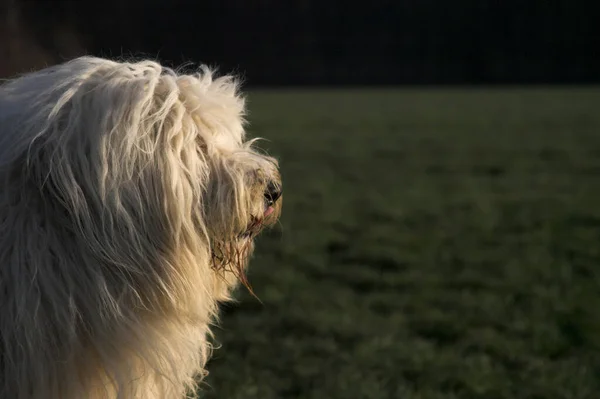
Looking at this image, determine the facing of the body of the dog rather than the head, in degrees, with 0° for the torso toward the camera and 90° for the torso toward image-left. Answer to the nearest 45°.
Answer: approximately 270°
